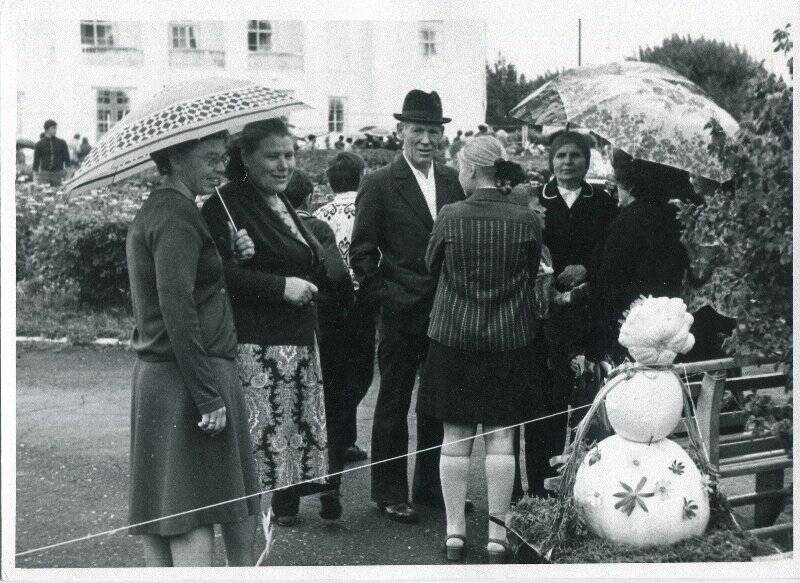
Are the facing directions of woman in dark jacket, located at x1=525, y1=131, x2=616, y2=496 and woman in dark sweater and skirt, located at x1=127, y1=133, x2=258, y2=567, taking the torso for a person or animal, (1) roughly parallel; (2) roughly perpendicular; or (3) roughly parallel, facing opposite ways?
roughly perpendicular

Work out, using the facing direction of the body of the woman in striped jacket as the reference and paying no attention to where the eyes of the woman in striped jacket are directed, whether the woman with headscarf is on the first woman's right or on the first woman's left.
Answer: on the first woman's right

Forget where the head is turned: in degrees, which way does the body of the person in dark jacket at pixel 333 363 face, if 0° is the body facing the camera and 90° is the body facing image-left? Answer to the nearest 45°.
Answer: approximately 135°

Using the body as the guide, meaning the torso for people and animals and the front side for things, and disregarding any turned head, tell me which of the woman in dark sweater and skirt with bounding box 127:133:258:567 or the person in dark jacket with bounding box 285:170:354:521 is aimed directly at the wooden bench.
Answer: the woman in dark sweater and skirt

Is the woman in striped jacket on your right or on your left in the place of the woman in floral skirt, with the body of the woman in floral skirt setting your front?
on your left

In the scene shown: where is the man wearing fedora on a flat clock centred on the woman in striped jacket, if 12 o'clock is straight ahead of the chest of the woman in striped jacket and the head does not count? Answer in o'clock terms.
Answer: The man wearing fedora is roughly at 11 o'clock from the woman in striped jacket.

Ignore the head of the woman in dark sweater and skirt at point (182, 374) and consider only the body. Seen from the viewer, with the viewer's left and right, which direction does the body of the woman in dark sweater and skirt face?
facing to the right of the viewer

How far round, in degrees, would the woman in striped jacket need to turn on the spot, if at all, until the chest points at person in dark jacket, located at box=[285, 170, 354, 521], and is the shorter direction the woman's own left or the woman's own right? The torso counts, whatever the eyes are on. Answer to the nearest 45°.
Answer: approximately 45° to the woman's own left

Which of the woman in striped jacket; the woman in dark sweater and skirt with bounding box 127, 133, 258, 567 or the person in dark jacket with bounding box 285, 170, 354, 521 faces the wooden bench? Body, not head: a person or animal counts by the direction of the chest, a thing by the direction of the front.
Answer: the woman in dark sweater and skirt

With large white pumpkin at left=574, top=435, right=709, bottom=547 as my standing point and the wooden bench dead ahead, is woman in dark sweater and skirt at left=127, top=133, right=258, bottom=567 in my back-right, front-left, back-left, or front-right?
back-left
